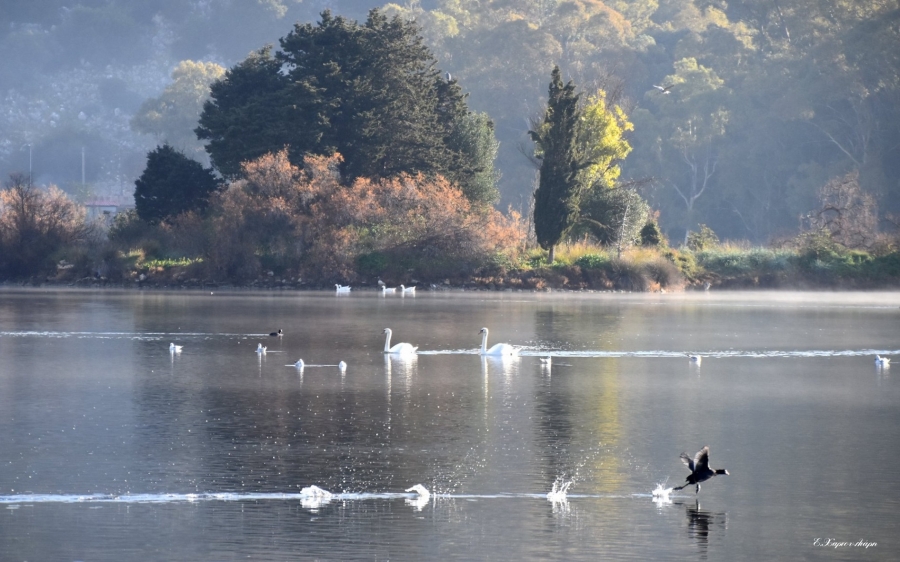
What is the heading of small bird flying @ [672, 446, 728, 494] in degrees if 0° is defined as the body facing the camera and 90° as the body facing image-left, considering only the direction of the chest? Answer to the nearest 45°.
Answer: approximately 270°

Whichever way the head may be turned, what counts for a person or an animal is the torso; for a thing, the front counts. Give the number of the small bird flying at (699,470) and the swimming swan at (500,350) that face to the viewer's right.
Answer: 1

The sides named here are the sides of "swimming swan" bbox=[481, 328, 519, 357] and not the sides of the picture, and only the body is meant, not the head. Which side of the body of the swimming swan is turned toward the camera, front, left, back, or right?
left

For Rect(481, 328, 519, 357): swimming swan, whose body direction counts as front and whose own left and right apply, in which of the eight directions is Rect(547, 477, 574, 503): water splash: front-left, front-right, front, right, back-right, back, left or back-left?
left

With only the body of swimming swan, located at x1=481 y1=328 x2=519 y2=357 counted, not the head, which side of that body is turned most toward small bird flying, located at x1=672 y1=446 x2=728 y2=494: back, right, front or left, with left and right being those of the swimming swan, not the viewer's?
left

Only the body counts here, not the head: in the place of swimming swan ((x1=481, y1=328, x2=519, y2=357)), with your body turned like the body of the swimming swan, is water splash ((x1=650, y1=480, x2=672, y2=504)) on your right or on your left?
on your left

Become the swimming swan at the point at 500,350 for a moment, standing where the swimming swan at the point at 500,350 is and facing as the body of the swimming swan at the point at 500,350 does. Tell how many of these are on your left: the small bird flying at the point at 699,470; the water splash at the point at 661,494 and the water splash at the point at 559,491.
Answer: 3

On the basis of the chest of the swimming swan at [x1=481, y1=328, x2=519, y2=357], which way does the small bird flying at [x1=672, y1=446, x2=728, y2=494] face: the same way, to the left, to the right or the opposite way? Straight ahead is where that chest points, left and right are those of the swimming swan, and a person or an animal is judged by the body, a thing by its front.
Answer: the opposite way

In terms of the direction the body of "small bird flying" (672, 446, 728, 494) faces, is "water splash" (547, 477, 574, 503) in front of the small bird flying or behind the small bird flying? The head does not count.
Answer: behind

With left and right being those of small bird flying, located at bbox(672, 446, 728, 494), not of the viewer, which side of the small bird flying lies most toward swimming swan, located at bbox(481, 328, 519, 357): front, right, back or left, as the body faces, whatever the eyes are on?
left
